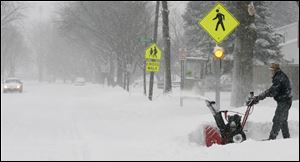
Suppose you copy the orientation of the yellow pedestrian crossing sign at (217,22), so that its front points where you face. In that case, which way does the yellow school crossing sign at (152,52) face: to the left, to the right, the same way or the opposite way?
the same way

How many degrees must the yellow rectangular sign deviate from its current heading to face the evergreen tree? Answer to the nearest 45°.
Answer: approximately 135° to its left

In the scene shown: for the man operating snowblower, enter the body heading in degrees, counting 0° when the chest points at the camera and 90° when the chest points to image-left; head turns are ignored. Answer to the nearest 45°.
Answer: approximately 90°

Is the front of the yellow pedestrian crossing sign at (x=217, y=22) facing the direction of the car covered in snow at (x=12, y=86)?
no

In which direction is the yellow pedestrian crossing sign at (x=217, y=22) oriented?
toward the camera

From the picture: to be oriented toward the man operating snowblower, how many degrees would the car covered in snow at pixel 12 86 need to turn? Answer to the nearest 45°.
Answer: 0° — it already faces them

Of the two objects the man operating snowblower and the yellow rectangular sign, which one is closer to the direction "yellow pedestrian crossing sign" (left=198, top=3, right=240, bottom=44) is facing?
the man operating snowblower

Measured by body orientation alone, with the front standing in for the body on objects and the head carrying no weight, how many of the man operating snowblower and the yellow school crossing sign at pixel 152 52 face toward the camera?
1

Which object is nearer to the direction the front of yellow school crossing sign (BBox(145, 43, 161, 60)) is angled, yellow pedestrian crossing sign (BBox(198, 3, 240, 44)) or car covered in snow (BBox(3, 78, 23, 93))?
the yellow pedestrian crossing sign

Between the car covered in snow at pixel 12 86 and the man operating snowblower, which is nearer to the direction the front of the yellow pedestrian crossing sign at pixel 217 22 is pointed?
the man operating snowblower

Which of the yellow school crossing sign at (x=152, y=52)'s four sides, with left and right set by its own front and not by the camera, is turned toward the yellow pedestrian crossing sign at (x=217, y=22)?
front

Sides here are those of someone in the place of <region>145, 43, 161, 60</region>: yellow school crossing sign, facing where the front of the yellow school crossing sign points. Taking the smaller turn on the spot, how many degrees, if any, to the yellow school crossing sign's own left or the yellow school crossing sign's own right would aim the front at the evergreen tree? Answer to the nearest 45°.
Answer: approximately 135° to the yellow school crossing sign's own left

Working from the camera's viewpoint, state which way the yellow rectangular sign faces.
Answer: facing the viewer

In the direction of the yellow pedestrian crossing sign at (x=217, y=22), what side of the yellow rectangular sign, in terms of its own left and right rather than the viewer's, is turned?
front

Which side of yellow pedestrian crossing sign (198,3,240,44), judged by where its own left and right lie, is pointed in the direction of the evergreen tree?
back
